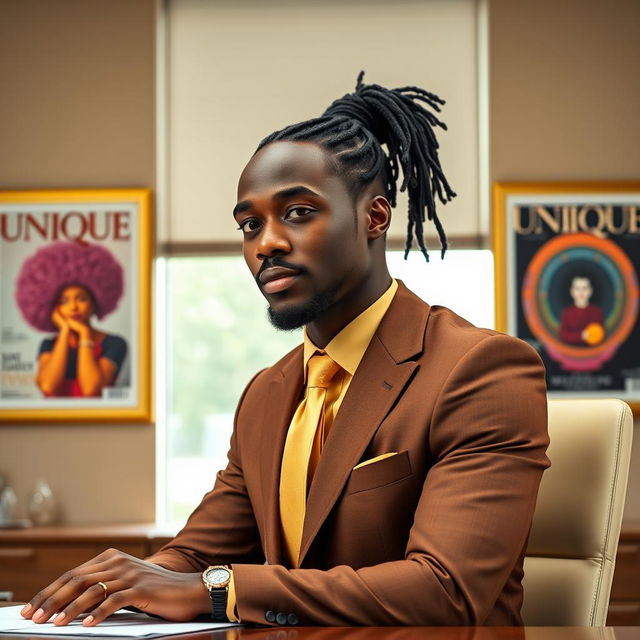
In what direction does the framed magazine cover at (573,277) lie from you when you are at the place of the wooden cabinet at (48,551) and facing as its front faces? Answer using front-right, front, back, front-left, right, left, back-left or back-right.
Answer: left

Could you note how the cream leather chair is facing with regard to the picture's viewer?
facing the viewer and to the left of the viewer

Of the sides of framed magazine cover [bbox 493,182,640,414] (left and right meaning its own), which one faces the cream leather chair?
front

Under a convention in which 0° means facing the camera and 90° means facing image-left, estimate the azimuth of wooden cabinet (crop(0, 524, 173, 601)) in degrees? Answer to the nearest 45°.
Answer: approximately 0°

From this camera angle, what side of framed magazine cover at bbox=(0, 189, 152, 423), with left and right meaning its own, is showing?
front

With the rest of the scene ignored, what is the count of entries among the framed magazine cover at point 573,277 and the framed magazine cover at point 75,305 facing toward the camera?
2

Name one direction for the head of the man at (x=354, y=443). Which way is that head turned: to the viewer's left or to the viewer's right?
to the viewer's left

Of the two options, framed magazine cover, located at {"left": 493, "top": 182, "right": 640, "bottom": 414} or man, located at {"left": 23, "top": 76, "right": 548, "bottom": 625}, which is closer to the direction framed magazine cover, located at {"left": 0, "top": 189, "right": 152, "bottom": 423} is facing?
the man

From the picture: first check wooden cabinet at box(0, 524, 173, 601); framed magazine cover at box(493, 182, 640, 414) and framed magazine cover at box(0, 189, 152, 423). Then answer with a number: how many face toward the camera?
3

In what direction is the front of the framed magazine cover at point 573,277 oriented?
toward the camera

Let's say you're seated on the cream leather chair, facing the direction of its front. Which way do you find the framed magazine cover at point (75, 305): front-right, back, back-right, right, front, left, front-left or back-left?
right

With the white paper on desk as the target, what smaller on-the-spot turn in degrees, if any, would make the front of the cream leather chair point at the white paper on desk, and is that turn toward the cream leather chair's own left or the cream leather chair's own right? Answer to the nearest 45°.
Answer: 0° — it already faces it
